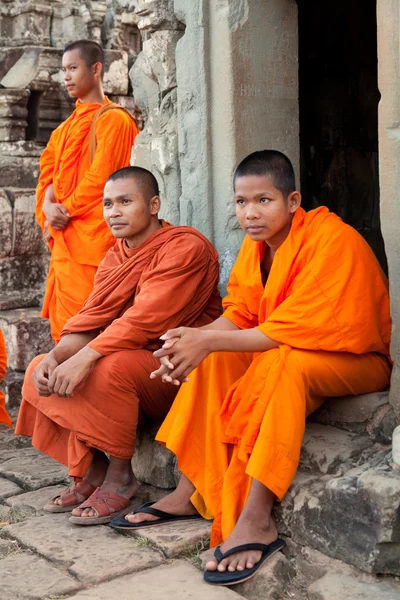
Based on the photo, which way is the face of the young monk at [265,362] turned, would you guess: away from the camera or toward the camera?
toward the camera

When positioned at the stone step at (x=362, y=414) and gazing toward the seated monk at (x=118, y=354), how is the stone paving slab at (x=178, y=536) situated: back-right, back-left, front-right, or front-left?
front-left

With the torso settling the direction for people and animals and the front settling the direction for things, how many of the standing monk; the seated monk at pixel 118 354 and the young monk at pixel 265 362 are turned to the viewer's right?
0

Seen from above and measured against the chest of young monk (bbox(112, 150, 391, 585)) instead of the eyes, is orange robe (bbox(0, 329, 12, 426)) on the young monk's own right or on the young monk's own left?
on the young monk's own right

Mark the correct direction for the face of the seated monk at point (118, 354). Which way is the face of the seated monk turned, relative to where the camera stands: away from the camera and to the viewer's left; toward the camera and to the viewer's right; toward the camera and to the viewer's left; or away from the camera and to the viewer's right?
toward the camera and to the viewer's left

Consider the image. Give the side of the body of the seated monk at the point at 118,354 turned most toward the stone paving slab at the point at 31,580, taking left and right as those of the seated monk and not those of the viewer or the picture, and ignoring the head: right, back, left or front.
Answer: front

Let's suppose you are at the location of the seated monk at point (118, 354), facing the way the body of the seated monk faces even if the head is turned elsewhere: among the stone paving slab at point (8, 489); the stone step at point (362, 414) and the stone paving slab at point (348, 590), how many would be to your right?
1

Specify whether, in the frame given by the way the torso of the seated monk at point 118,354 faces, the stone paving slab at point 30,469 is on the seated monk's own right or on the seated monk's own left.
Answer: on the seated monk's own right

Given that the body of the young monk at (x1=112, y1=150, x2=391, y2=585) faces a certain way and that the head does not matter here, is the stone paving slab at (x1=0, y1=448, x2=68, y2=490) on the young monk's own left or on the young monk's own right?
on the young monk's own right

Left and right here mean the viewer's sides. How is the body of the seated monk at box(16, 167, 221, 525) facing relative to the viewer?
facing the viewer and to the left of the viewer

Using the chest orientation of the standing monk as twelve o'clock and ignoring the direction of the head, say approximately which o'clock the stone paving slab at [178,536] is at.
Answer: The stone paving slab is roughly at 10 o'clock from the standing monk.

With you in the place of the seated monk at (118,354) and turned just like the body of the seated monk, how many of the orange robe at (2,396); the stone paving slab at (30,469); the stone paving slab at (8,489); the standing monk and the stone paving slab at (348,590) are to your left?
1

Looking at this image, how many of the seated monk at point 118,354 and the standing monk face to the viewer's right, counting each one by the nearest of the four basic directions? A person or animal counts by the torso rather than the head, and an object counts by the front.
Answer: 0

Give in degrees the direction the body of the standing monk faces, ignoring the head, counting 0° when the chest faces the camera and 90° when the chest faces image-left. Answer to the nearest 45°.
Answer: approximately 45°

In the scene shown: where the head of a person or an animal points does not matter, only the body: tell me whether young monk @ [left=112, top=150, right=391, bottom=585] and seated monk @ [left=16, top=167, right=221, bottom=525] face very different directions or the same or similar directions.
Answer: same or similar directions

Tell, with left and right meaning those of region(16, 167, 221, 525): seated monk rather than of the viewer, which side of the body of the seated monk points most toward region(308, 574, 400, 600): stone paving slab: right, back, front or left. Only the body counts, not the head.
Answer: left
